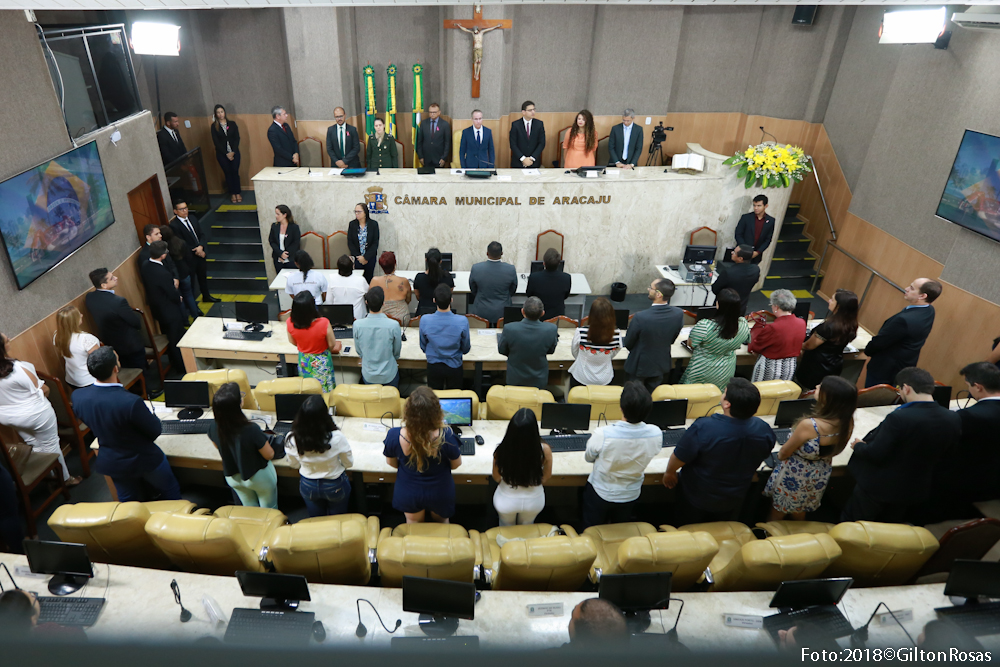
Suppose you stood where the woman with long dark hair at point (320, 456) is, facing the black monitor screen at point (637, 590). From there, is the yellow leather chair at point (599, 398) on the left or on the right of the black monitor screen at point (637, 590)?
left

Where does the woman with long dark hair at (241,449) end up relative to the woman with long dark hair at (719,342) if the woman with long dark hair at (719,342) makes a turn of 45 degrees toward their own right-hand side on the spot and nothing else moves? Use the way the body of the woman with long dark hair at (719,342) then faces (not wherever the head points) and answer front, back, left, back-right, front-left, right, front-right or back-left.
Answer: back

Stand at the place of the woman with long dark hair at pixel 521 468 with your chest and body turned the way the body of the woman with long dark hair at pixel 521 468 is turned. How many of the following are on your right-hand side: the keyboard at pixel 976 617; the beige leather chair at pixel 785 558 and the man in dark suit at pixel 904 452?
3

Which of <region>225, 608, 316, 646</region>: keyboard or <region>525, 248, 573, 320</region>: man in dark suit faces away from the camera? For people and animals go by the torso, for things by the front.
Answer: the man in dark suit

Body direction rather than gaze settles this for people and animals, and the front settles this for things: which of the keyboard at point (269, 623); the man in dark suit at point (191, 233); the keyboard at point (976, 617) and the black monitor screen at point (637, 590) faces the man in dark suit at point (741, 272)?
the man in dark suit at point (191, 233)

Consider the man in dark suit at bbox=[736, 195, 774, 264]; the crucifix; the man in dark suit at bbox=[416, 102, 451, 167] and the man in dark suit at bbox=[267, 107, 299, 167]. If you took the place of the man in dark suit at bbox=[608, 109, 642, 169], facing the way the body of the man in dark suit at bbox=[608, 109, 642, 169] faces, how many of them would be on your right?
3

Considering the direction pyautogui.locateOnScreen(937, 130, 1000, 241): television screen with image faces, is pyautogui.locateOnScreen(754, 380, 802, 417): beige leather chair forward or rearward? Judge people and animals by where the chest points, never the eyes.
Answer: forward

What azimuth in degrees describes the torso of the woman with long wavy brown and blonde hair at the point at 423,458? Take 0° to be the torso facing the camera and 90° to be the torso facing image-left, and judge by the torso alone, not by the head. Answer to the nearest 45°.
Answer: approximately 180°

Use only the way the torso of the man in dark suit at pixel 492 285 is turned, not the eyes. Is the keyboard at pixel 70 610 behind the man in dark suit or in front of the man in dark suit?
behind

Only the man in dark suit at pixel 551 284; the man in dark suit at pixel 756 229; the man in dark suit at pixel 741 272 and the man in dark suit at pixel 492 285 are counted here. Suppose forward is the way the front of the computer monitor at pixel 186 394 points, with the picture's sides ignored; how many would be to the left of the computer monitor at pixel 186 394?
4

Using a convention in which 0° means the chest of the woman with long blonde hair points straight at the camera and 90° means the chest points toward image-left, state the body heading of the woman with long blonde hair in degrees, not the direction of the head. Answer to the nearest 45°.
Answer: approximately 225°

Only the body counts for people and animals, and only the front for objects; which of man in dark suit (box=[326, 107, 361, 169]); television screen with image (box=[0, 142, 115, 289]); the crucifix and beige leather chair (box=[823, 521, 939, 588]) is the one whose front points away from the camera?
the beige leather chair

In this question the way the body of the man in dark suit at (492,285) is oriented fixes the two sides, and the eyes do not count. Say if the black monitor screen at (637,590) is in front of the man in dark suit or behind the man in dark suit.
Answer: behind

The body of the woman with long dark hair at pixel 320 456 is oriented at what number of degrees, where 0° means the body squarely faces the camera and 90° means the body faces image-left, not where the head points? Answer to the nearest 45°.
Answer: approximately 180°

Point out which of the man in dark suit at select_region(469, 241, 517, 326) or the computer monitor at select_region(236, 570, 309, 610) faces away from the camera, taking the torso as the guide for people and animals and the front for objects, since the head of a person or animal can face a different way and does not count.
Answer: the man in dark suit

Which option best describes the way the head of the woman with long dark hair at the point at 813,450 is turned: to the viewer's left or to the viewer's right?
to the viewer's left

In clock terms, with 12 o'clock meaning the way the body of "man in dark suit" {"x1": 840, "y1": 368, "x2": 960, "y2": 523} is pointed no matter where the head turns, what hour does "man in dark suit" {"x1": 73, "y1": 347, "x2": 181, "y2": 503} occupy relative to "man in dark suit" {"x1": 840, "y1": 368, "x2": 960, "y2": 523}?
"man in dark suit" {"x1": 73, "y1": 347, "x2": 181, "y2": 503} is roughly at 9 o'clock from "man in dark suit" {"x1": 840, "y1": 368, "x2": 960, "y2": 523}.
